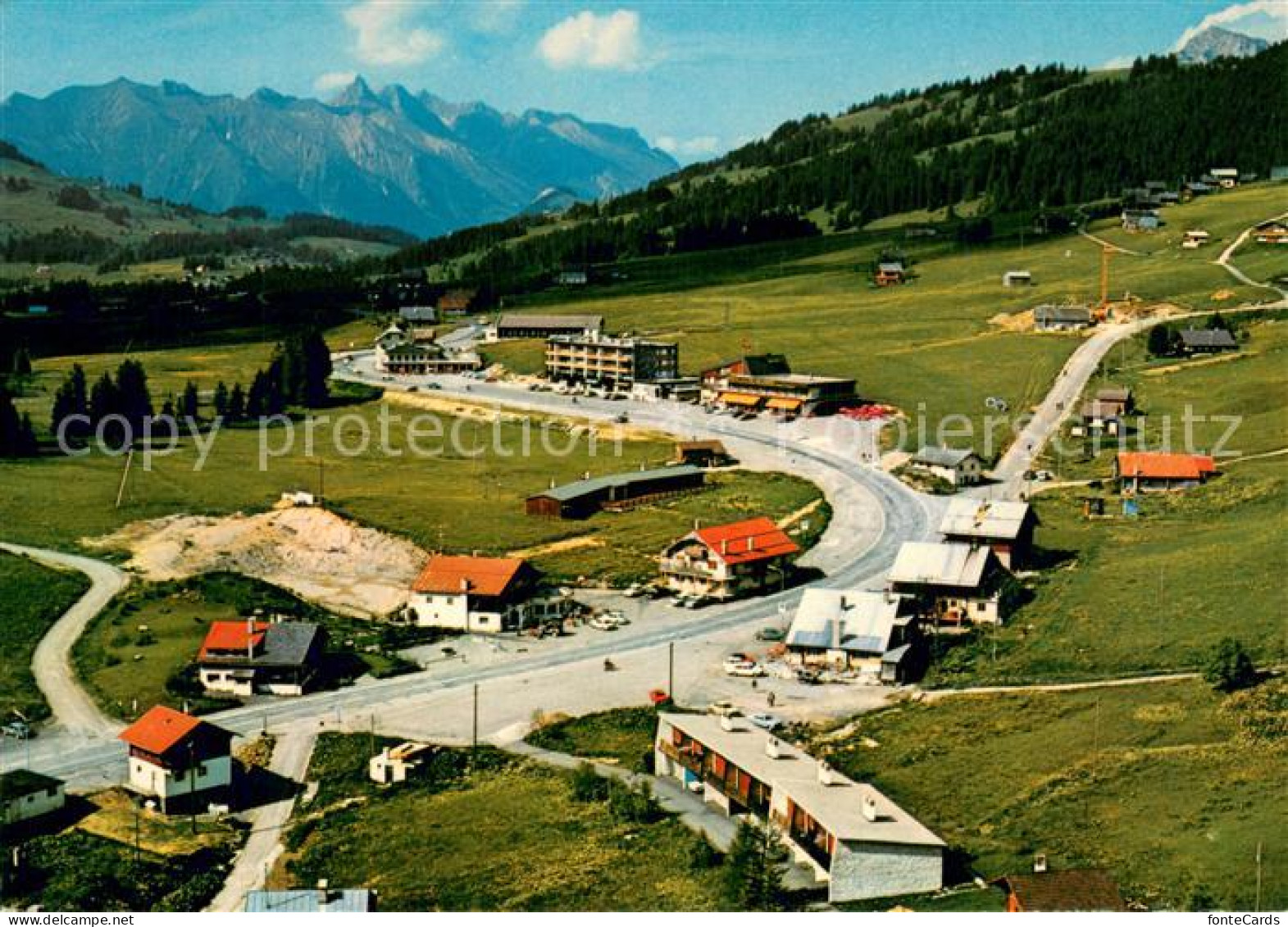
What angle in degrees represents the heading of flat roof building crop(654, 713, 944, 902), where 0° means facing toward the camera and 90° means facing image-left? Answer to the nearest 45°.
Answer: approximately 45°

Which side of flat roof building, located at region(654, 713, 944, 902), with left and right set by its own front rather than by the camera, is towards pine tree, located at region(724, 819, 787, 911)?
front

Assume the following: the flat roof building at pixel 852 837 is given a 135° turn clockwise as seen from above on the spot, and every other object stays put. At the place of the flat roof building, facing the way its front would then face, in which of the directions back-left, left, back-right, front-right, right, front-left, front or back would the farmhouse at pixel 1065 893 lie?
back-right

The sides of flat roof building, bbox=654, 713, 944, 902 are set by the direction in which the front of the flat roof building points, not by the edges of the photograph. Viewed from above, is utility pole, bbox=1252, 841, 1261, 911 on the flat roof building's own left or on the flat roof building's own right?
on the flat roof building's own left

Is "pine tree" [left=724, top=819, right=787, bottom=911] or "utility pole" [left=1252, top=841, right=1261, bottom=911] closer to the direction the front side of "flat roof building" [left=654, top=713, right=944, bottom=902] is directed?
the pine tree
